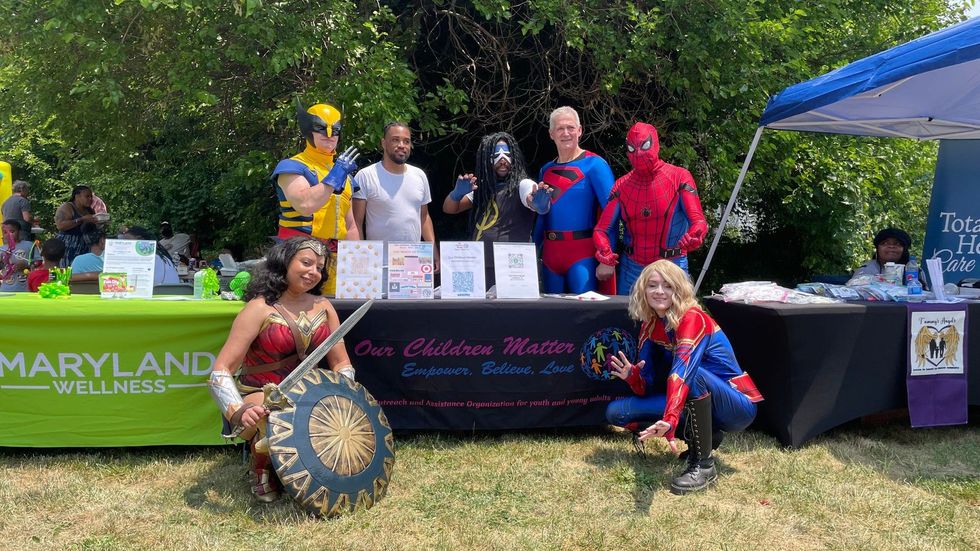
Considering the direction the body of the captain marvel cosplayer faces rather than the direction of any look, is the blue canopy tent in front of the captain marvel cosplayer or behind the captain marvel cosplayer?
behind

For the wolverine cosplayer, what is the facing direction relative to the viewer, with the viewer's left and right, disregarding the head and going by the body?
facing the viewer and to the right of the viewer

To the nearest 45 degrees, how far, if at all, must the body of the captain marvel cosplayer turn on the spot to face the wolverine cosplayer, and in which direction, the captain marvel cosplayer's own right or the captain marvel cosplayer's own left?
approximately 45° to the captain marvel cosplayer's own right

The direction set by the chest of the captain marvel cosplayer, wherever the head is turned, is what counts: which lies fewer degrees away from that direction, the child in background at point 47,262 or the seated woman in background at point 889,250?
the child in background

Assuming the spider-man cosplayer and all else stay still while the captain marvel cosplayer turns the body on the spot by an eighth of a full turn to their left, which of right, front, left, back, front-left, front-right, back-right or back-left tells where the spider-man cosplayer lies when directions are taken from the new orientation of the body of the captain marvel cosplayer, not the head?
back

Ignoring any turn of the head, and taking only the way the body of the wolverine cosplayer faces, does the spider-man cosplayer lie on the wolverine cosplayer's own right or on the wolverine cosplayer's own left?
on the wolverine cosplayer's own left

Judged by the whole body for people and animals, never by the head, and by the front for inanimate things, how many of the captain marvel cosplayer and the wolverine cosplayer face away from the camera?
0

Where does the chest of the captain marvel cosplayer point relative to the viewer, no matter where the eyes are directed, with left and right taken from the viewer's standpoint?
facing the viewer and to the left of the viewer

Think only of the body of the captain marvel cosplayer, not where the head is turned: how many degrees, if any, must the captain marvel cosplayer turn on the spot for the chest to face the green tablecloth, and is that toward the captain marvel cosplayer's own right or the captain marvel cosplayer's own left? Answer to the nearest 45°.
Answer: approximately 45° to the captain marvel cosplayer's own right
